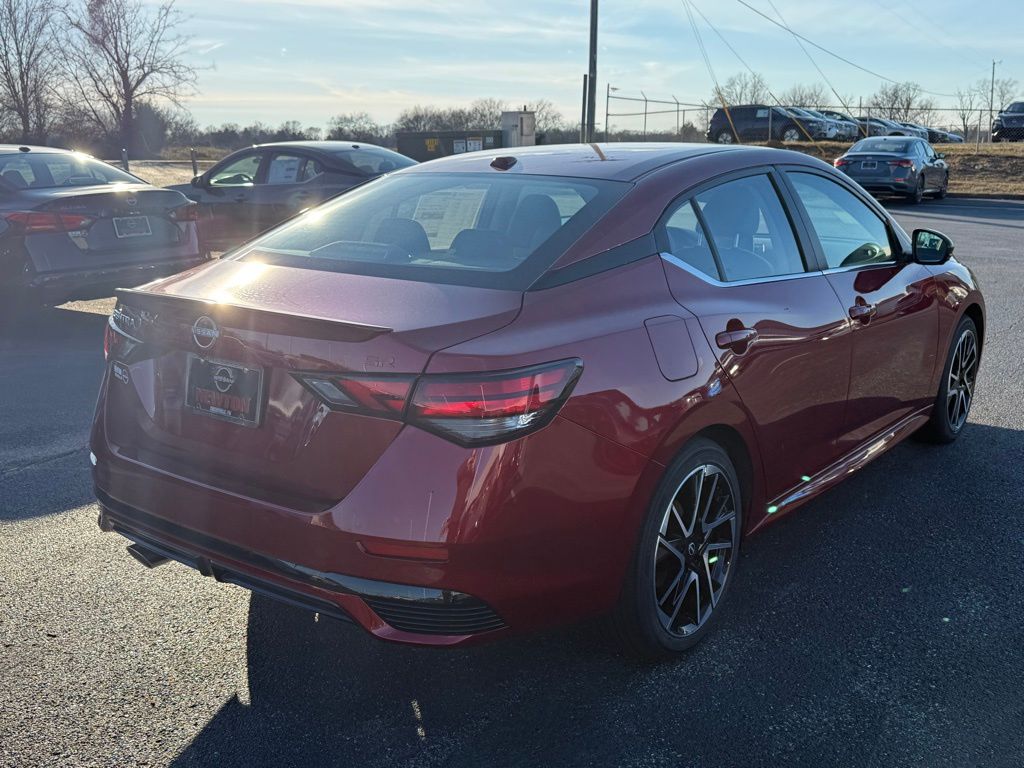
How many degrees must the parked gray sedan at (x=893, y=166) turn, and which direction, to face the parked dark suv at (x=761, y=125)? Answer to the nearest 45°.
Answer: approximately 45° to its left

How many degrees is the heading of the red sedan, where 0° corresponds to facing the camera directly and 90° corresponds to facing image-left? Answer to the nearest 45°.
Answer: approximately 225°

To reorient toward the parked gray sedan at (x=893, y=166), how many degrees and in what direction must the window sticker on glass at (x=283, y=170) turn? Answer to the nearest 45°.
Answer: approximately 135° to its left

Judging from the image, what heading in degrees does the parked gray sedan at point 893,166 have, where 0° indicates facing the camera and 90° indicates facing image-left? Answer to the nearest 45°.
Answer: approximately 225°

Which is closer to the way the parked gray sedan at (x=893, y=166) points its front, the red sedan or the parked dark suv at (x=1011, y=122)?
the parked dark suv

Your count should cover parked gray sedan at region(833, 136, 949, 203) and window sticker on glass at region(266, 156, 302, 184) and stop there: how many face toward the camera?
1

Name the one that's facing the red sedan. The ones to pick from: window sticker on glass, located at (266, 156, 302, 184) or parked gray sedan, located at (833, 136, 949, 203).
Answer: the window sticker on glass
